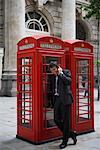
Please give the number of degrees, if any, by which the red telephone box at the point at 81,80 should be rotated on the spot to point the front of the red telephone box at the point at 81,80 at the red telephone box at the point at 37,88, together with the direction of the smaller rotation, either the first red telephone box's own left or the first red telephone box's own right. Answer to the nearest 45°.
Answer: approximately 90° to the first red telephone box's own right

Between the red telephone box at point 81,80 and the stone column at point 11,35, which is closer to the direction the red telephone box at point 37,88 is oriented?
the red telephone box

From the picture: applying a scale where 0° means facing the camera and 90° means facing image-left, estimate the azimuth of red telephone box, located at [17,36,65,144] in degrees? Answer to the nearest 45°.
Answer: approximately 315°

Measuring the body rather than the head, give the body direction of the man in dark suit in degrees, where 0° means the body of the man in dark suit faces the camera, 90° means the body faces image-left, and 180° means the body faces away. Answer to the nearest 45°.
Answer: approximately 45°

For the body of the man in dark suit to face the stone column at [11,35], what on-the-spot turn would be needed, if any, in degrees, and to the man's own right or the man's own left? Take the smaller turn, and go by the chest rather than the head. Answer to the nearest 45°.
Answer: approximately 135° to the man's own right

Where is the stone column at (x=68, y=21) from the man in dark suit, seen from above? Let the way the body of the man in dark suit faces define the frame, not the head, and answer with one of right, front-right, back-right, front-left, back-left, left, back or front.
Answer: back-right

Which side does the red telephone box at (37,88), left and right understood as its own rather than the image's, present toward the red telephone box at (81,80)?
left
